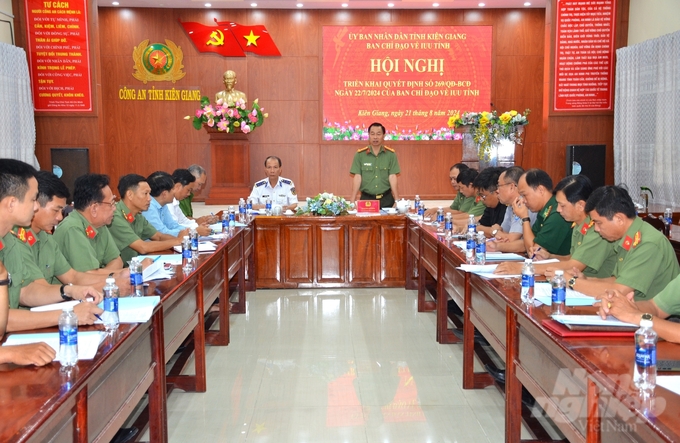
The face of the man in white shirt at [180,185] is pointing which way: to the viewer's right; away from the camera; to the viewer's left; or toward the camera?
to the viewer's right

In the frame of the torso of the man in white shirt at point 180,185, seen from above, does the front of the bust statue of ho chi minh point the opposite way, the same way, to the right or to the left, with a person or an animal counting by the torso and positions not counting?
to the right

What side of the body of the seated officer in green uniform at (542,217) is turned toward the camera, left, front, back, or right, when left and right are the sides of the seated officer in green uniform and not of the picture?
left

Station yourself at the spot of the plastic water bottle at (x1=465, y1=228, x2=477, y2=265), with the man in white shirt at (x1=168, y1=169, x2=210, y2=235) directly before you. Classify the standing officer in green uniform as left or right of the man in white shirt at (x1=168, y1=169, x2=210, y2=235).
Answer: right

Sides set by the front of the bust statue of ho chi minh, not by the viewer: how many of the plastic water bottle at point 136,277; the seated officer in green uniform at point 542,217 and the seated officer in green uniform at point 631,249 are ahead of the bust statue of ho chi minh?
3

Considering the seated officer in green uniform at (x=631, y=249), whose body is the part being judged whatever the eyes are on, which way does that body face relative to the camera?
to the viewer's left

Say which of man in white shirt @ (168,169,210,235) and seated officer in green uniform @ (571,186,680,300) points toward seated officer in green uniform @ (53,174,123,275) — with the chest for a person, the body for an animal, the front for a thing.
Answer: seated officer in green uniform @ (571,186,680,300)

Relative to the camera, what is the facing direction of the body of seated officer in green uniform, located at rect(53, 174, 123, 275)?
to the viewer's right

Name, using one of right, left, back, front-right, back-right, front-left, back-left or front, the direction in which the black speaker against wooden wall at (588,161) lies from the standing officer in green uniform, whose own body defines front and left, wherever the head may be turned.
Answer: back-left

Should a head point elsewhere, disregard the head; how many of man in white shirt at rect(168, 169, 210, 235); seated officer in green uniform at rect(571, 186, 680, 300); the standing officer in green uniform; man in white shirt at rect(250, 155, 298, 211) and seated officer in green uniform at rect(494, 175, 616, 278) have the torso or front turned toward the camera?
2

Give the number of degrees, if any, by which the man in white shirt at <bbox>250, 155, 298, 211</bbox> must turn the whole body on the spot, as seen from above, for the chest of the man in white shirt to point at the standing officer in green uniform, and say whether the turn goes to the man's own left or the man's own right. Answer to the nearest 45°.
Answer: approximately 90° to the man's own left

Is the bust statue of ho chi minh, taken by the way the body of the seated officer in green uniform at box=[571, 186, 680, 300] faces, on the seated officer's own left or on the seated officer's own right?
on the seated officer's own right

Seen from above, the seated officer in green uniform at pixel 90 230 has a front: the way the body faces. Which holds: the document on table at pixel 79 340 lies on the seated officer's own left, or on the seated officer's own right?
on the seated officer's own right

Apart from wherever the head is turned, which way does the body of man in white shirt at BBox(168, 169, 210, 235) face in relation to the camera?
to the viewer's right

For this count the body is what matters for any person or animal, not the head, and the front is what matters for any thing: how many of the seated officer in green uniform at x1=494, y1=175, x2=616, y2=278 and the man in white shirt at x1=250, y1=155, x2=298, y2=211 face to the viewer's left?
1
